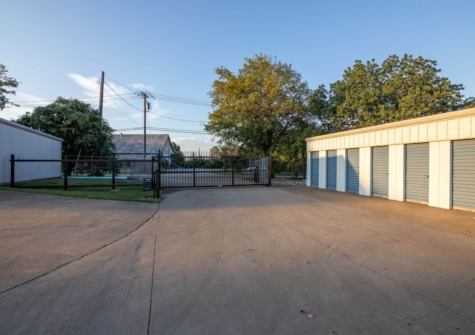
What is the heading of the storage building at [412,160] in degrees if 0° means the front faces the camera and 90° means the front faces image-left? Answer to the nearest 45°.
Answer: approximately 45°

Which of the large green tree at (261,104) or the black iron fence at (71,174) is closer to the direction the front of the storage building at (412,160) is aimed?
the black iron fence

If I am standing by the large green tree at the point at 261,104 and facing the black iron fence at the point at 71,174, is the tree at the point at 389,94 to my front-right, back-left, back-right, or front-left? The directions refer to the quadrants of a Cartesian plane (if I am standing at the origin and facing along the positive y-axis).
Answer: back-left

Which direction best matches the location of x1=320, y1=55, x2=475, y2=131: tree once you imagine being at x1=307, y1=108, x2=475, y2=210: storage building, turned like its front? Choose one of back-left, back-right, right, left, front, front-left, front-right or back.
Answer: back-right

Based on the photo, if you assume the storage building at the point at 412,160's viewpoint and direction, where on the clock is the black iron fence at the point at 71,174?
The black iron fence is roughly at 1 o'clock from the storage building.

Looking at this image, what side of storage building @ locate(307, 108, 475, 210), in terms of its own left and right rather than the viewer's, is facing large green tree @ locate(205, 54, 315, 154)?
right
